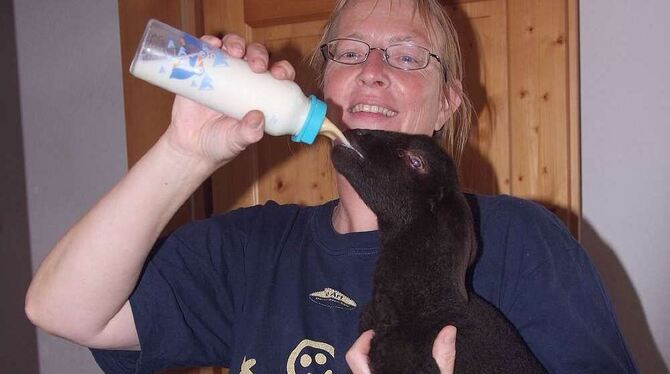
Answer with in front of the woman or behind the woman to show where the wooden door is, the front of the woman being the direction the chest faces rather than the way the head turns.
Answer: behind

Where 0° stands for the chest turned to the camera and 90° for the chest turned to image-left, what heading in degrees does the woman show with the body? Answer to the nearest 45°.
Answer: approximately 0°
